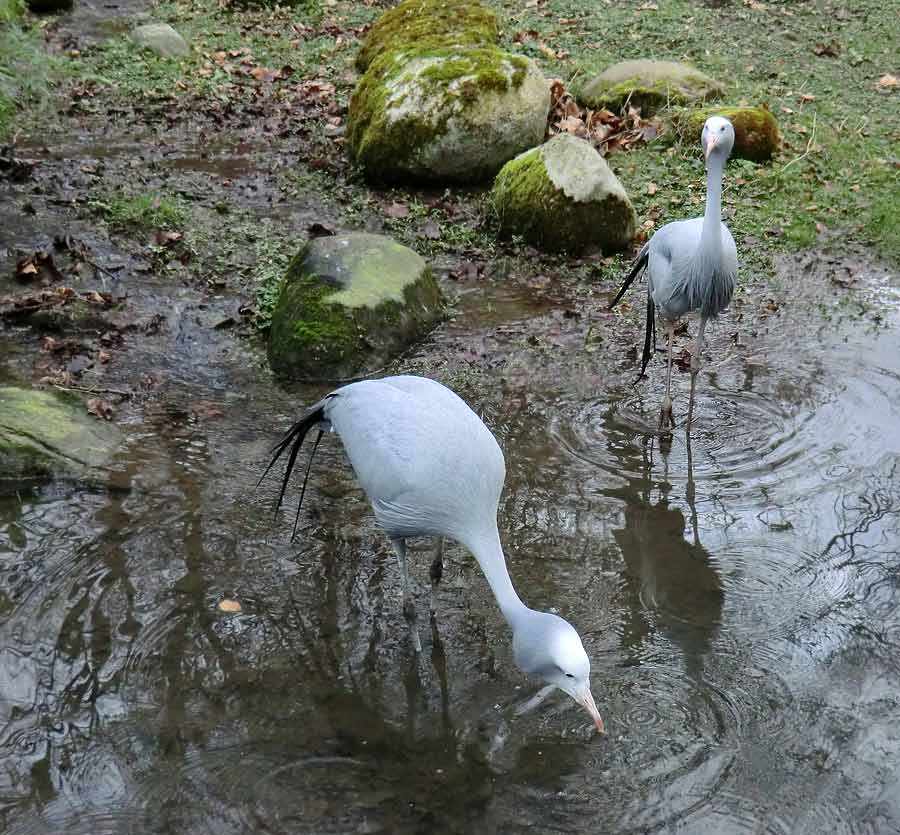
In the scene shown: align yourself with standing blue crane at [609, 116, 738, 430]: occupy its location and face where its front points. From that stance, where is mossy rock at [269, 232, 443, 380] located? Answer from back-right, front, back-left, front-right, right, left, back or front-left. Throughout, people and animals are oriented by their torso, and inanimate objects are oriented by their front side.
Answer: back-right

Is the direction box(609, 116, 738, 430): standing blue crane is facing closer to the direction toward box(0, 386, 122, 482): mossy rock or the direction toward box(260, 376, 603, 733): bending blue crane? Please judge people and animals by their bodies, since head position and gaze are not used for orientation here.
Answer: the bending blue crane

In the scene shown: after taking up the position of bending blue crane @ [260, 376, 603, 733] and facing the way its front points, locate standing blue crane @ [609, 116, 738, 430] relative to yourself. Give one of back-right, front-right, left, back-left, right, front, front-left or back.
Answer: left

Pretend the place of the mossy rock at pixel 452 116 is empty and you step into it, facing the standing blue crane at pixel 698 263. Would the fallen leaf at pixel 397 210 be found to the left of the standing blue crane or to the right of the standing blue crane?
right

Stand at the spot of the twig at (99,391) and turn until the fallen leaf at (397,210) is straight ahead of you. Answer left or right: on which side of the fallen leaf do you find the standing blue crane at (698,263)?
right

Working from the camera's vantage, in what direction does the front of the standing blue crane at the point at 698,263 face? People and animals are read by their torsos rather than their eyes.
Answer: facing the viewer and to the right of the viewer

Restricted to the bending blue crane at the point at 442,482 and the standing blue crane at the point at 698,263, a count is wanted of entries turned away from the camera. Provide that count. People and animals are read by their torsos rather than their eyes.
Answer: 0

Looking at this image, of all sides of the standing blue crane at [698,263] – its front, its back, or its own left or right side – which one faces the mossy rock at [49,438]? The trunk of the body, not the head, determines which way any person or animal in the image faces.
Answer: right

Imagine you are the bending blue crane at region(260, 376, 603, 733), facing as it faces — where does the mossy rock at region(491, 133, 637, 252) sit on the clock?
The mossy rock is roughly at 8 o'clock from the bending blue crane.

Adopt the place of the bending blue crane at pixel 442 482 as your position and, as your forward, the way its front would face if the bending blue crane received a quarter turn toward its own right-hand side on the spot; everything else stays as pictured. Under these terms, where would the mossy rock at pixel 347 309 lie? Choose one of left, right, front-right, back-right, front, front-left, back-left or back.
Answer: back-right

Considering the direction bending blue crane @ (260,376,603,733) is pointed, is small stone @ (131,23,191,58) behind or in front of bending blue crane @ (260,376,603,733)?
behind

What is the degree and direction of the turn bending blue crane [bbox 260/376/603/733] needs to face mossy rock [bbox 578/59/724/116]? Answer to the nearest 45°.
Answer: approximately 135° to its left

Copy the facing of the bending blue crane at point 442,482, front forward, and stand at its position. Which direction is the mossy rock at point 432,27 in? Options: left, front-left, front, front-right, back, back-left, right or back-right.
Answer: back-left

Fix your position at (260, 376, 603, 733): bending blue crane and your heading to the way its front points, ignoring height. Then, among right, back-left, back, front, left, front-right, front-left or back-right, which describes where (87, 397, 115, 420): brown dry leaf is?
back
